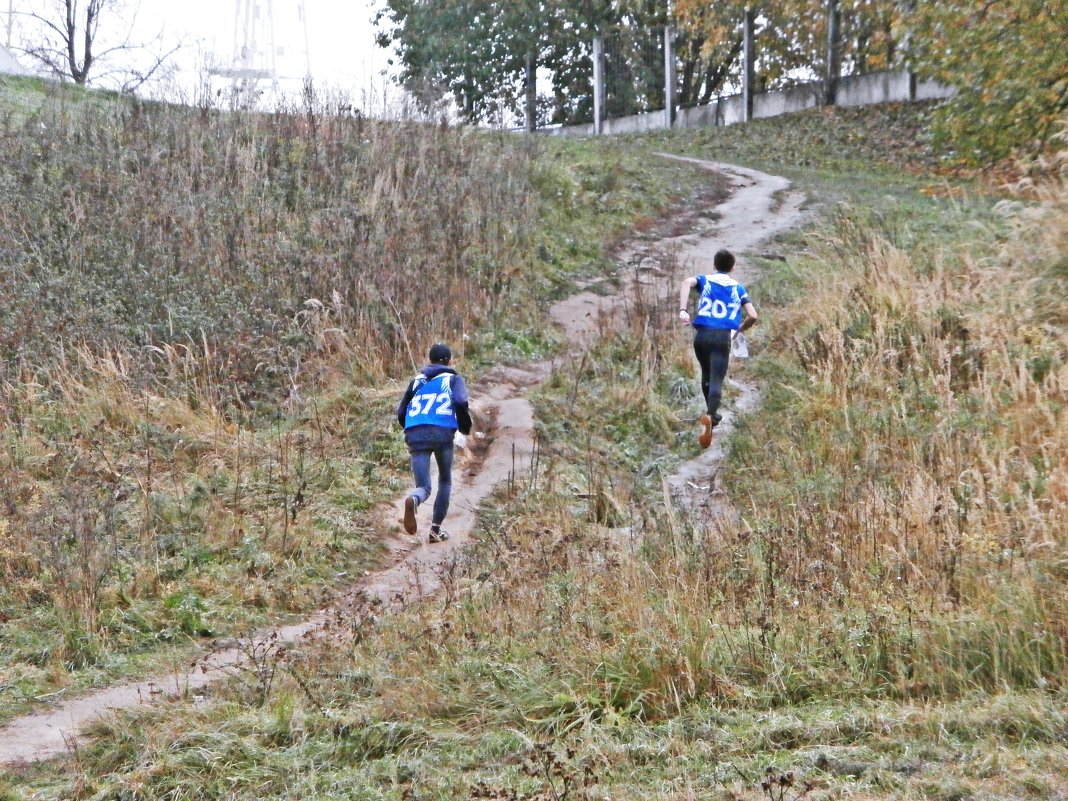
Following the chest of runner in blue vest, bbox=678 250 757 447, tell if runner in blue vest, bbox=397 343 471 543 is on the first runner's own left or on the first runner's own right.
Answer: on the first runner's own left

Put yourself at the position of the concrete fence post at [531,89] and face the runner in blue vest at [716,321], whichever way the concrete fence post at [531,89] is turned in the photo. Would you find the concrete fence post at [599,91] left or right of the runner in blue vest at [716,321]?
left

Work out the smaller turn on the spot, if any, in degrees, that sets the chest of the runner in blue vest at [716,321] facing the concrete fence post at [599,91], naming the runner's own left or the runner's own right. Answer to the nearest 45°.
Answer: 0° — they already face it

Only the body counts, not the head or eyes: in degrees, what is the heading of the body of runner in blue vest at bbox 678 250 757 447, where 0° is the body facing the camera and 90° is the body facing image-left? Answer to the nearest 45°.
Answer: approximately 180°

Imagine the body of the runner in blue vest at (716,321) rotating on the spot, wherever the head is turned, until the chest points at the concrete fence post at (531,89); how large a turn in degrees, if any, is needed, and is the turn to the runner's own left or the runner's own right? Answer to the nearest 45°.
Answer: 0° — they already face it

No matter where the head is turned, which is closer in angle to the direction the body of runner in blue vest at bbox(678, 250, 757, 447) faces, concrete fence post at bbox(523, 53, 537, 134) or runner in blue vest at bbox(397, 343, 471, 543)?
the concrete fence post

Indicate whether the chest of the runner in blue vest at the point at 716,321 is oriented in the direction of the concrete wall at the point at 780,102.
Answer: yes

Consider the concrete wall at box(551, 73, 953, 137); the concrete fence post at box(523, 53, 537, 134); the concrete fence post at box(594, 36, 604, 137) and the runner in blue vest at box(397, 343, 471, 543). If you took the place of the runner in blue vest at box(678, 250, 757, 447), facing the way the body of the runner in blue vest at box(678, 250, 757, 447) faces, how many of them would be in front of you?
3

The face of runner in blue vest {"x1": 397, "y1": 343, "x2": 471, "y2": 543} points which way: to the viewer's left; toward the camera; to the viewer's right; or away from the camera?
away from the camera
